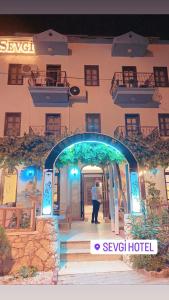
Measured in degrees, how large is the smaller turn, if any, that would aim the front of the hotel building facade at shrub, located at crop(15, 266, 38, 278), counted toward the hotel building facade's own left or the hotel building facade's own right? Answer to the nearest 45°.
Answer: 0° — it already faces it

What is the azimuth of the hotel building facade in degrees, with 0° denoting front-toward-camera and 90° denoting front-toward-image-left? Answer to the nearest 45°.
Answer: approximately 0°

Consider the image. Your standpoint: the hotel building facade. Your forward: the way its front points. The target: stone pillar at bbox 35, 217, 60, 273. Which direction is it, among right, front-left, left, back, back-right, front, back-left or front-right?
front

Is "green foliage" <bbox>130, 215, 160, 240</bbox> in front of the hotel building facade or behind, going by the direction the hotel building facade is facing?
in front

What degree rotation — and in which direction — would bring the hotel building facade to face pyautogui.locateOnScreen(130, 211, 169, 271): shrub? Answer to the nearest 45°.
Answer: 0° — it already faces it
